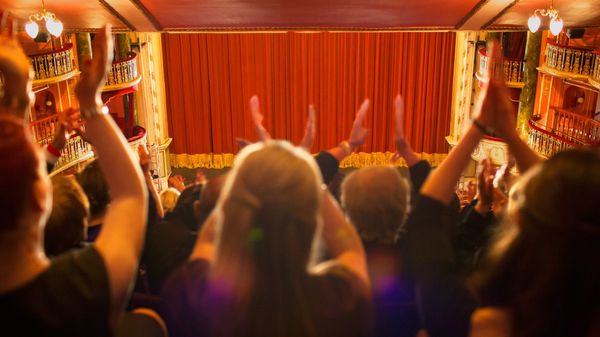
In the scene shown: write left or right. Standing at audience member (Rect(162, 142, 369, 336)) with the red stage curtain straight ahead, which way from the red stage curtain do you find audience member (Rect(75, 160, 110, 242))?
left

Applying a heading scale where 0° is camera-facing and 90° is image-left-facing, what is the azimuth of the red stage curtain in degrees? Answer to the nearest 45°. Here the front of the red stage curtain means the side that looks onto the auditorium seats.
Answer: approximately 0°

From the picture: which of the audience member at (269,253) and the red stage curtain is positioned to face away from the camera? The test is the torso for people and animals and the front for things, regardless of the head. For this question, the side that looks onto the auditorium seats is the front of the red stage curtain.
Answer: the audience member

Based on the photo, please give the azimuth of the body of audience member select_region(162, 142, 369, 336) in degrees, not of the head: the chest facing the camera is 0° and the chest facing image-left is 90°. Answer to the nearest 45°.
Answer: approximately 180°

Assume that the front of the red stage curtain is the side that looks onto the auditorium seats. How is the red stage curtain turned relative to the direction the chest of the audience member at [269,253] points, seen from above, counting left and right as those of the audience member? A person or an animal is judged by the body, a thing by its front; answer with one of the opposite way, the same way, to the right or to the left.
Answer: the opposite way

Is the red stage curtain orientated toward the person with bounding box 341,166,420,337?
yes

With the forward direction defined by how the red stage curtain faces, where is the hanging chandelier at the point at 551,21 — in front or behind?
in front

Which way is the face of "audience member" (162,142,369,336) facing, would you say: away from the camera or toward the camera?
away from the camera

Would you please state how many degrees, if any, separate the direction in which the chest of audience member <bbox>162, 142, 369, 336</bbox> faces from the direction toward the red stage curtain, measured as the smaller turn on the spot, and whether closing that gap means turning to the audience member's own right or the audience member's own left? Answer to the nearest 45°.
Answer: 0° — they already face it

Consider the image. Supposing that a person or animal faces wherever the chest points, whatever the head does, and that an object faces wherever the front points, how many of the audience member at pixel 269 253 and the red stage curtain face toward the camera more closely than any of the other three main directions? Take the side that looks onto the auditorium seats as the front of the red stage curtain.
1

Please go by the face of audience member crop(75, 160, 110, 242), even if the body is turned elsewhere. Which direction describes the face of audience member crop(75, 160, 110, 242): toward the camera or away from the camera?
away from the camera

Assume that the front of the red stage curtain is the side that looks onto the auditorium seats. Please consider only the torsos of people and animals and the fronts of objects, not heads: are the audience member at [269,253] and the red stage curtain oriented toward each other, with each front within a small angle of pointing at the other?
yes
